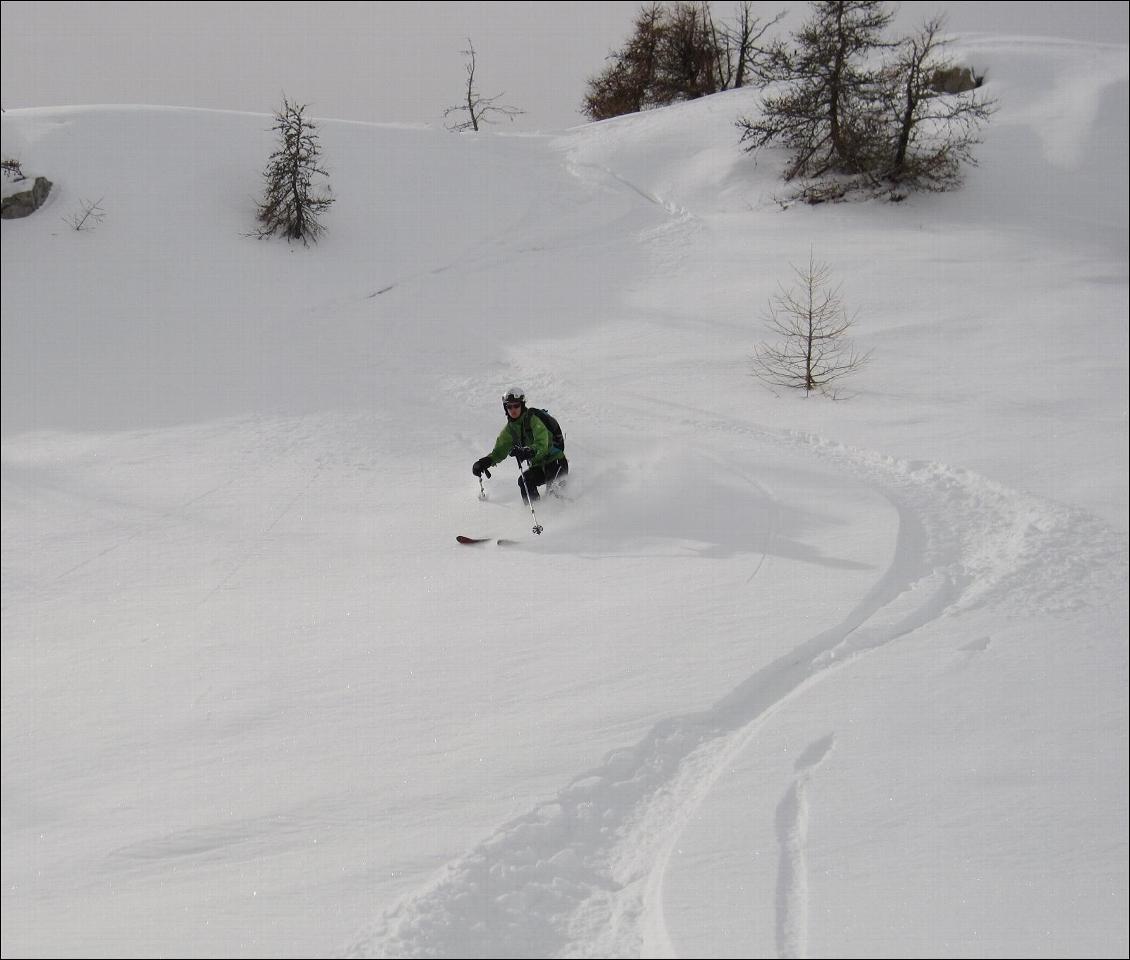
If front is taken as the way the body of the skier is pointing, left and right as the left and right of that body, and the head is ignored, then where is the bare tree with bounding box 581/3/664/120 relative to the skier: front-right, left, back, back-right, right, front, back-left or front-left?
back-right

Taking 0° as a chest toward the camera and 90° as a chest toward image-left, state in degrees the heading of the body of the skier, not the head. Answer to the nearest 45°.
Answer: approximately 45°

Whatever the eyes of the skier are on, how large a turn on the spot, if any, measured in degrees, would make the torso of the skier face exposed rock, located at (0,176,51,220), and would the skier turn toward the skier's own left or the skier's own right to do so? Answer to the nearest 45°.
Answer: approximately 90° to the skier's own right

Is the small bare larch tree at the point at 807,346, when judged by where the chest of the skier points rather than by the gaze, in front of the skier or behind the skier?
behind

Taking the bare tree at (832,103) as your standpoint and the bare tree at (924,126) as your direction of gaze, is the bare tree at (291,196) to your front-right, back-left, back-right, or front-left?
back-right

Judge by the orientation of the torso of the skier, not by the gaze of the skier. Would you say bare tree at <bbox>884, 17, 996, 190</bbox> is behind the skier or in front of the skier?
behind
